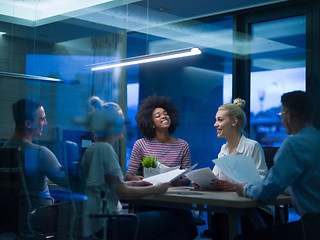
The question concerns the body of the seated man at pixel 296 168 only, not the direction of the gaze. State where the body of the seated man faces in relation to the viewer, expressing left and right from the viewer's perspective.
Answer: facing away from the viewer and to the left of the viewer

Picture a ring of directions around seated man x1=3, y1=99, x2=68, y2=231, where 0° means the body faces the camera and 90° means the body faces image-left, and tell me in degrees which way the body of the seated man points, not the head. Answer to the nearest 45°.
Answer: approximately 225°

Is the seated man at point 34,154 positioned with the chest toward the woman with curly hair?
yes

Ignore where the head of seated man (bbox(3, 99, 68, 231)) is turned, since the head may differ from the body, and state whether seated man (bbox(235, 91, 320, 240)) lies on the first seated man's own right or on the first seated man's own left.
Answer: on the first seated man's own right

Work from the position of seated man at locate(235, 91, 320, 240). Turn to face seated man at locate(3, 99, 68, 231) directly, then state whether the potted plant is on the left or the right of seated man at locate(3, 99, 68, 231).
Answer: right

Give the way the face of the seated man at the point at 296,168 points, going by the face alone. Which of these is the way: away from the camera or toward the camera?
away from the camera

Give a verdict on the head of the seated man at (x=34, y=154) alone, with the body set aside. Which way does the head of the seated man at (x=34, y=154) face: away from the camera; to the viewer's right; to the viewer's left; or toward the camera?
to the viewer's right
